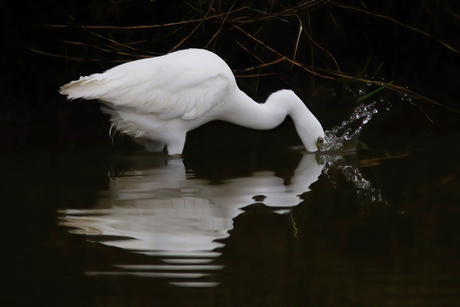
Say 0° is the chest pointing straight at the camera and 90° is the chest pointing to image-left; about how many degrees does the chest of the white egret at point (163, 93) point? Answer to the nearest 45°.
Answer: approximately 270°

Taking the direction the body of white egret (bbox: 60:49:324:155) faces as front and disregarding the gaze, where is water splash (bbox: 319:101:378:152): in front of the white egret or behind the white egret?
in front
